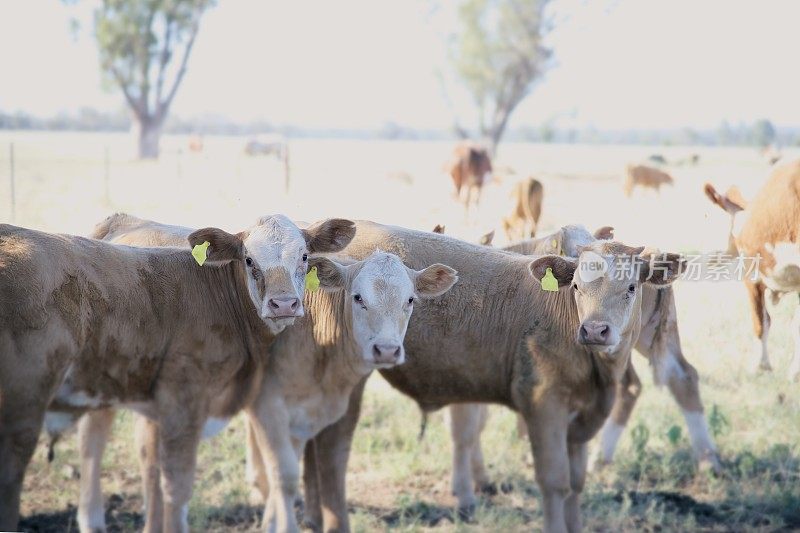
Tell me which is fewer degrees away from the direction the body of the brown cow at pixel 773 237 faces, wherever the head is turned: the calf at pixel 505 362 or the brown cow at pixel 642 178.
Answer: the calf

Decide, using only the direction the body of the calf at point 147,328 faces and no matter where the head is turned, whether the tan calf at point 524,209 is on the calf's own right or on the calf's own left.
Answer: on the calf's own left

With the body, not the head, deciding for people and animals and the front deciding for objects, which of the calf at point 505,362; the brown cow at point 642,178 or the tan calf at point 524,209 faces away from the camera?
the tan calf

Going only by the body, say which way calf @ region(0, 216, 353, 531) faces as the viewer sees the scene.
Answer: to the viewer's right

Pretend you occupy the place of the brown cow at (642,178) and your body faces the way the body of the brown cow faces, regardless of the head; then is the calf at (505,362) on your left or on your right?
on your right

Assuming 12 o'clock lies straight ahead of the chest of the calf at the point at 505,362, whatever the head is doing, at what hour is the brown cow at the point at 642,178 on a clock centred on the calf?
The brown cow is roughly at 8 o'clock from the calf.

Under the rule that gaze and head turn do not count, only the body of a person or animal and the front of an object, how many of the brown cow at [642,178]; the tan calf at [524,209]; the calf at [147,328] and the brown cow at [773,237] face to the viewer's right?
2

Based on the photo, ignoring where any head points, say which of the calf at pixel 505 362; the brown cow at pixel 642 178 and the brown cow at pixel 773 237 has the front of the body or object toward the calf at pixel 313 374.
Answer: the brown cow at pixel 773 237

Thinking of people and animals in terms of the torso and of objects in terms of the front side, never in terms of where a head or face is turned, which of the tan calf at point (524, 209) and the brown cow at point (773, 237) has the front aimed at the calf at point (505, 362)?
the brown cow
